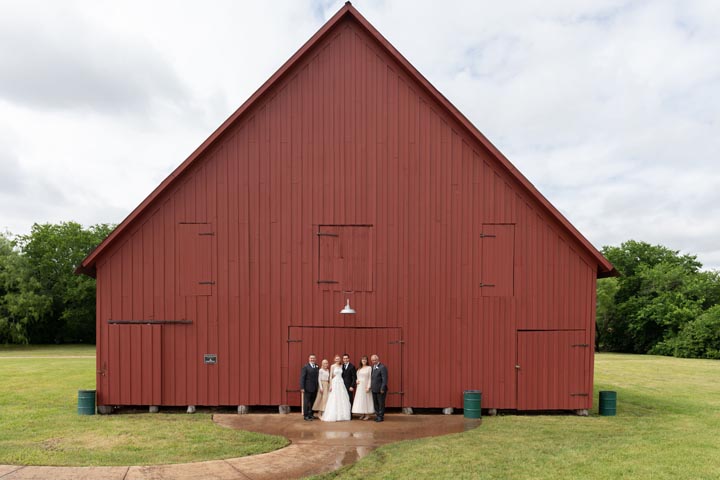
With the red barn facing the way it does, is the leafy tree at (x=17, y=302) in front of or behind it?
behind

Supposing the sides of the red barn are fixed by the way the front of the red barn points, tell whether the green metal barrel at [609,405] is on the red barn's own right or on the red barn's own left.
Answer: on the red barn's own left

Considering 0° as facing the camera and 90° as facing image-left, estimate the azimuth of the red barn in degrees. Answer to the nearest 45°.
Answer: approximately 0°

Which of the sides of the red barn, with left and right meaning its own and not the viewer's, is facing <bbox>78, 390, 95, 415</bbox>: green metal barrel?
right
